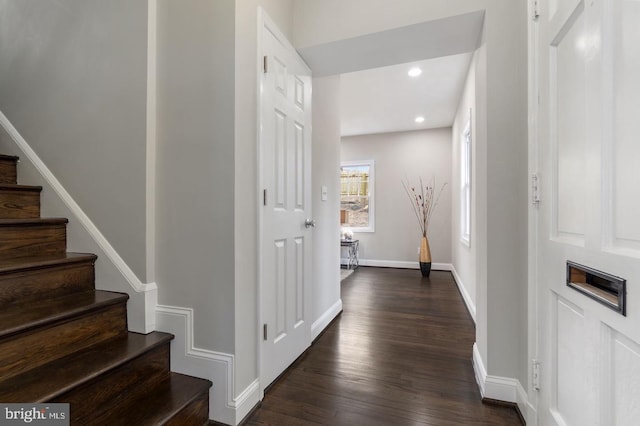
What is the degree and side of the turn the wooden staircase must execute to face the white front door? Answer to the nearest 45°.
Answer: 0° — it already faces it

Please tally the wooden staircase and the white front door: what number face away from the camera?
0

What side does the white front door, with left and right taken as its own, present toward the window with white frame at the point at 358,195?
right

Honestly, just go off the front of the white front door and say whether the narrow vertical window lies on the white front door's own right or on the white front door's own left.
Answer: on the white front door's own right

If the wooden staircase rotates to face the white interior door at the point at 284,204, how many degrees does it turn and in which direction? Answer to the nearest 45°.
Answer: approximately 45° to its left

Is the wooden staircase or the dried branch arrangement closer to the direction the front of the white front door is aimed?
the wooden staircase

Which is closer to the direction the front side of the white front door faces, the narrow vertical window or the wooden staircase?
the wooden staircase

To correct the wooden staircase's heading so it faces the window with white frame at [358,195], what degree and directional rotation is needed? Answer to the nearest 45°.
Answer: approximately 90° to its left

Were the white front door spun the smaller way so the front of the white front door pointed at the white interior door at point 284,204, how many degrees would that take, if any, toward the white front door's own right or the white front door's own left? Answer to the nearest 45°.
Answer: approximately 45° to the white front door's own right

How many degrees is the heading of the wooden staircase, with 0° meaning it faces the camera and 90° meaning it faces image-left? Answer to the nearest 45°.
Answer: approximately 315°

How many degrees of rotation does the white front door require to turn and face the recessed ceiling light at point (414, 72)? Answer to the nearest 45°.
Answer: approximately 90° to its right

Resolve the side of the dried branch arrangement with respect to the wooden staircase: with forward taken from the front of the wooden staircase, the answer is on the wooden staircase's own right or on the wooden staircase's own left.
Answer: on the wooden staircase's own left

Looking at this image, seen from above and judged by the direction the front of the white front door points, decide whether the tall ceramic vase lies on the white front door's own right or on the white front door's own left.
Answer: on the white front door's own right
